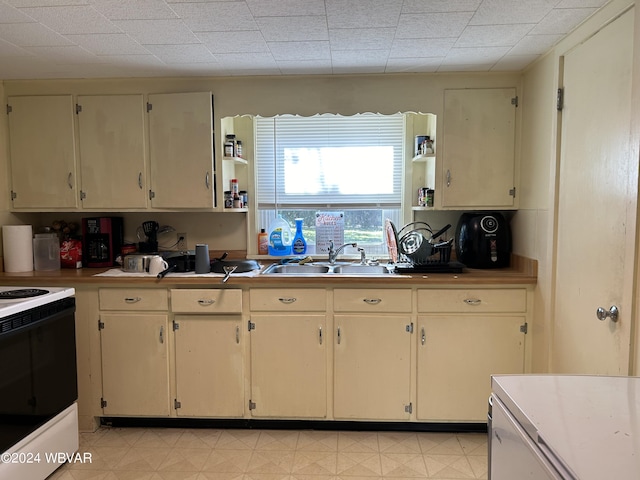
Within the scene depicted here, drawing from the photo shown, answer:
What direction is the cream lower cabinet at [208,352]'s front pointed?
toward the camera

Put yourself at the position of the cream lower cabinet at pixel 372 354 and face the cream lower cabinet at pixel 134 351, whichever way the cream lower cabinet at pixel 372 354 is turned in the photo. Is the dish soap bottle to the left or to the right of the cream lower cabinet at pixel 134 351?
right

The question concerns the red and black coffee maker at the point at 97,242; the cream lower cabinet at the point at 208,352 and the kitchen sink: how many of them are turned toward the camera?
3

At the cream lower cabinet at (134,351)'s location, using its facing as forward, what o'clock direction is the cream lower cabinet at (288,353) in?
the cream lower cabinet at (288,353) is roughly at 10 o'clock from the cream lower cabinet at (134,351).

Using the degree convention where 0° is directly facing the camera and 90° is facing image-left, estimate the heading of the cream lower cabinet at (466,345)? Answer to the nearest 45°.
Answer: approximately 0°

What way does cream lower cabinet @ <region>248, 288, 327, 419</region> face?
toward the camera

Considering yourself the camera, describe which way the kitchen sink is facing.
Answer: facing the viewer

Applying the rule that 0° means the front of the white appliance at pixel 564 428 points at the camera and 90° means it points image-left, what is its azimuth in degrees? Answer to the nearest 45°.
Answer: approximately 45°

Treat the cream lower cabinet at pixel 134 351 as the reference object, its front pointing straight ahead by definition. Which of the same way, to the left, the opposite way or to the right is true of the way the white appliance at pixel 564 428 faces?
to the right

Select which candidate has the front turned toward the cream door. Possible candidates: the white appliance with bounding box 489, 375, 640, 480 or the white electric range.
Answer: the white electric range

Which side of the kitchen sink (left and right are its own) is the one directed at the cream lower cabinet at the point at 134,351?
right
